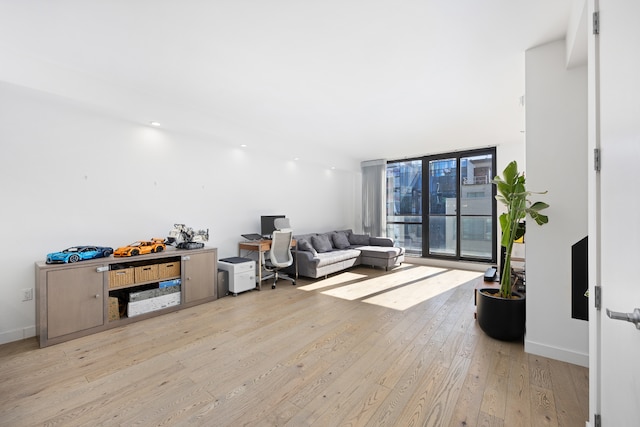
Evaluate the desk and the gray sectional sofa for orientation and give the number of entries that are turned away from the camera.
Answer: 0

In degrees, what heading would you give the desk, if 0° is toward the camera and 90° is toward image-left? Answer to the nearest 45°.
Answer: approximately 315°

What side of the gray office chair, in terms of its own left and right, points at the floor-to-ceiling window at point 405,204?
right

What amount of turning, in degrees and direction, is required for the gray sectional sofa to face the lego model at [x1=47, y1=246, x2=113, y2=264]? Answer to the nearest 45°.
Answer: approximately 90° to its right

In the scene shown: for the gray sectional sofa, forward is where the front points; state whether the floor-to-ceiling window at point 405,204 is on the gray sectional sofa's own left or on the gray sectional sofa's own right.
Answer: on the gray sectional sofa's own left

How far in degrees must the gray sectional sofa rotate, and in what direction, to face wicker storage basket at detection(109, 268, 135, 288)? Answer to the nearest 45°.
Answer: approximately 90° to its right

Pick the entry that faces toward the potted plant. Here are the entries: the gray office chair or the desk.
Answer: the desk

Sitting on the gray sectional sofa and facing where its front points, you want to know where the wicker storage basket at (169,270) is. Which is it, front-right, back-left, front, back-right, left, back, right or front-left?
right

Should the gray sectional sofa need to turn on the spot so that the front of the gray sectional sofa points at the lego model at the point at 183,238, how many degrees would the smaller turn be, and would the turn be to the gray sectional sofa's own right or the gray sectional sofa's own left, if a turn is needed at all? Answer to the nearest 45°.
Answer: approximately 90° to the gray sectional sofa's own right

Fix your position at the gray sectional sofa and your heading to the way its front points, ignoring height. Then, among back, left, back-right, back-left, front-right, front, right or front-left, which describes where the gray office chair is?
right

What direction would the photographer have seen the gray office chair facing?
facing away from the viewer and to the left of the viewer

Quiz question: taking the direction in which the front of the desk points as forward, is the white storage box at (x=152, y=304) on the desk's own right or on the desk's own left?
on the desk's own right

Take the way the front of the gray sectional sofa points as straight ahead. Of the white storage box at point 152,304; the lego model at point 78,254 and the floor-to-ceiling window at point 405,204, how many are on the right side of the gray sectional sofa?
2

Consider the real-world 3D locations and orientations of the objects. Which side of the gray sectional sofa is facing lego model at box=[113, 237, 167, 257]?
right

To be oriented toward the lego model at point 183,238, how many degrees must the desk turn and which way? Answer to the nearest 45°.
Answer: approximately 90° to its right

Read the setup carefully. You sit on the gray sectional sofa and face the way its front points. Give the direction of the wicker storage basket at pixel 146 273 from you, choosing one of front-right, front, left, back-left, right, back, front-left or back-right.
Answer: right
